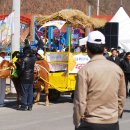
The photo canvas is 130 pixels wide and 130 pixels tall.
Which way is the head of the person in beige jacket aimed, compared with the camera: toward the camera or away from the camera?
away from the camera

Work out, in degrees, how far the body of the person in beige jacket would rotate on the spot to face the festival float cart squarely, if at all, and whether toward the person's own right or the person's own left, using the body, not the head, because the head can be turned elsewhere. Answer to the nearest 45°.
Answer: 0° — they already face it

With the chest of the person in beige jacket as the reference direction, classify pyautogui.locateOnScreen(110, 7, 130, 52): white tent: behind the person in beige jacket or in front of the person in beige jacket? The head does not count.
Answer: in front

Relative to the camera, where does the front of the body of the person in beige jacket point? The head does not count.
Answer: away from the camera

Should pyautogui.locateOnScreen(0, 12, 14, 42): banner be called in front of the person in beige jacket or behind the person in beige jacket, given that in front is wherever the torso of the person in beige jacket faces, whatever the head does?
in front

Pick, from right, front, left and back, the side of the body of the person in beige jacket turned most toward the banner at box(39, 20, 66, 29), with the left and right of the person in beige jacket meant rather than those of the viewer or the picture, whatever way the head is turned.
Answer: front
